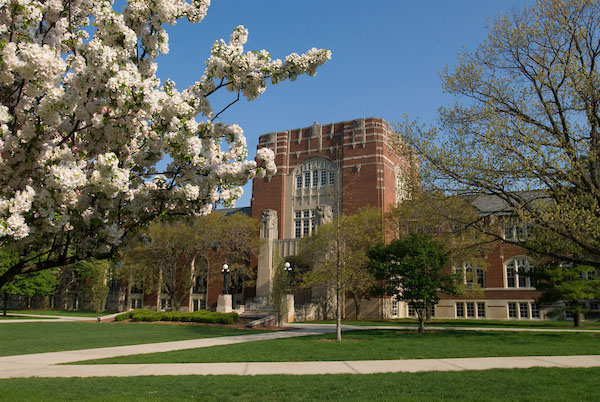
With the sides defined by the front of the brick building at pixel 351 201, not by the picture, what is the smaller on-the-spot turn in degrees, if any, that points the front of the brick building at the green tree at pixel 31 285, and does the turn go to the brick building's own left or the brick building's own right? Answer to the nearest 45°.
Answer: approximately 90° to the brick building's own right

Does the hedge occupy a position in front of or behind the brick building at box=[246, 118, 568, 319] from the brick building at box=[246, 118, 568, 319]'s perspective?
in front

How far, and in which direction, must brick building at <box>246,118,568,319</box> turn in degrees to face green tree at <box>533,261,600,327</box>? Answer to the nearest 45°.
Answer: approximately 45° to its left

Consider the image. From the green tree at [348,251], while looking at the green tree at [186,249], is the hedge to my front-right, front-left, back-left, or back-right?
front-left

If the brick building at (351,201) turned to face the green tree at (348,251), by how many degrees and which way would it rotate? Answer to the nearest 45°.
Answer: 0° — it already faces it

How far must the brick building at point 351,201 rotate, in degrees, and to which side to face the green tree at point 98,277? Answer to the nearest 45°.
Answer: approximately 45° to its right

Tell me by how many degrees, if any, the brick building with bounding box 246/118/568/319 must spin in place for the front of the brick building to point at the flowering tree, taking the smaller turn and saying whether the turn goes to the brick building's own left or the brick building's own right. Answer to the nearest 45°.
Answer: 0° — it already faces it

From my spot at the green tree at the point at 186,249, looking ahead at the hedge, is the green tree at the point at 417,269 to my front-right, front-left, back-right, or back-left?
front-left

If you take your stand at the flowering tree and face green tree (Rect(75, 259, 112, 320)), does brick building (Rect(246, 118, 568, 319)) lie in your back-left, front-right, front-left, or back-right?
front-right

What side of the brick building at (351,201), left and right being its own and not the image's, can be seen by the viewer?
front

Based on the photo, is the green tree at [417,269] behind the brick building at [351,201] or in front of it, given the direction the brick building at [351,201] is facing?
in front

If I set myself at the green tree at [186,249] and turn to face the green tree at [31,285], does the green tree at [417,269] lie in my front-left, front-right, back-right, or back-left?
back-left
